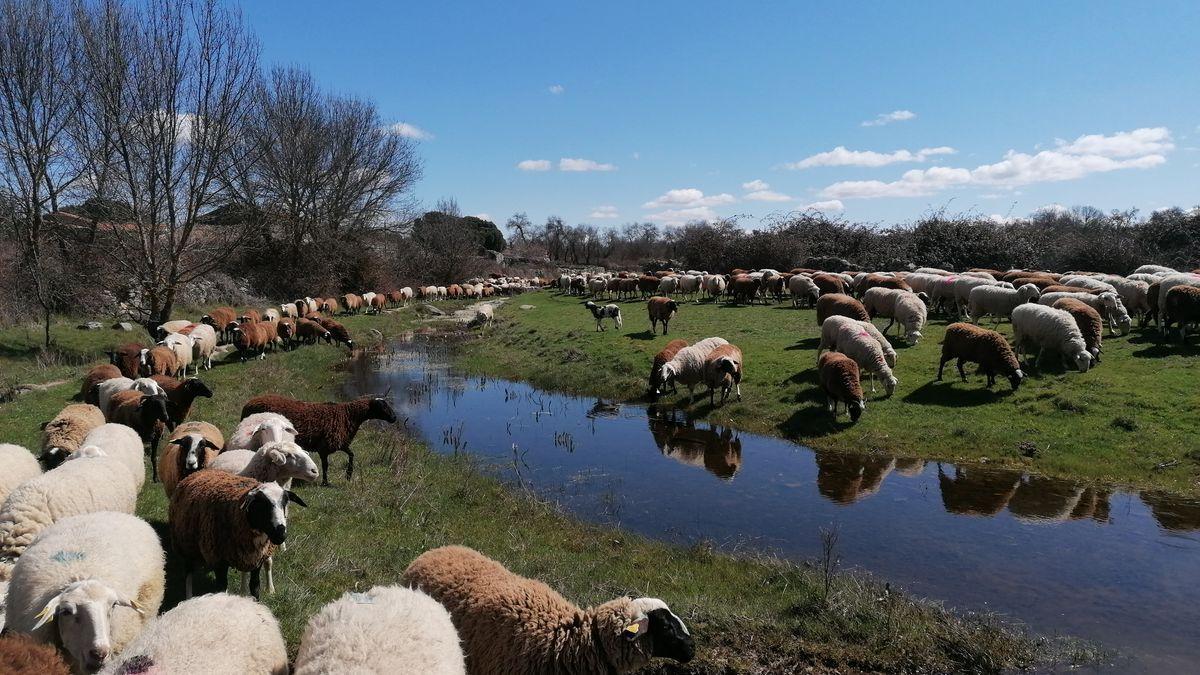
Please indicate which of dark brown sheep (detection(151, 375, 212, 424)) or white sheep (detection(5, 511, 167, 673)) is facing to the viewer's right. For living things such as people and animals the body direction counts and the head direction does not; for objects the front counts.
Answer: the dark brown sheep

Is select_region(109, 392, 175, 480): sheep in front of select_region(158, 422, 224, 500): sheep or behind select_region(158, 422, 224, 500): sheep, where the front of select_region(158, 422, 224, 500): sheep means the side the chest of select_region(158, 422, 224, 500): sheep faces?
behind

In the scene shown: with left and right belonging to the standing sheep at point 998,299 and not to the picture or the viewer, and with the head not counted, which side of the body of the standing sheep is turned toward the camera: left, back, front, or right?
right

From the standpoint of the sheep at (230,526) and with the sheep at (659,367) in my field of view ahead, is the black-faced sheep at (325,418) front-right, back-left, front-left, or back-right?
front-left

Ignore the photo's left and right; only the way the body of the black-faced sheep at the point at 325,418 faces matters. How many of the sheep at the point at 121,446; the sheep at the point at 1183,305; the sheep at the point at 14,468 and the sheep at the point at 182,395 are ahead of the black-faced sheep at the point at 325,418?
1

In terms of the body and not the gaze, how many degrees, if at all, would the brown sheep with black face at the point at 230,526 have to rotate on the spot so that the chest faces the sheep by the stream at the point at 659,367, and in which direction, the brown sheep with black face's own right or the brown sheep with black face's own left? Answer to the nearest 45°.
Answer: approximately 90° to the brown sheep with black face's own left

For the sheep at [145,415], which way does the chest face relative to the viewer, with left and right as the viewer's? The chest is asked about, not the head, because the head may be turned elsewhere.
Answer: facing the viewer and to the right of the viewer

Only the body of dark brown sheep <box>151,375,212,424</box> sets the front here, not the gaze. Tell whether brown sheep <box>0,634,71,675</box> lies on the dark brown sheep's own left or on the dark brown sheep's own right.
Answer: on the dark brown sheep's own right

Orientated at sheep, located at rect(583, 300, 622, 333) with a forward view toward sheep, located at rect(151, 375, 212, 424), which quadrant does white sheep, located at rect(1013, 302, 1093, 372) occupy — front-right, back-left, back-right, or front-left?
front-left

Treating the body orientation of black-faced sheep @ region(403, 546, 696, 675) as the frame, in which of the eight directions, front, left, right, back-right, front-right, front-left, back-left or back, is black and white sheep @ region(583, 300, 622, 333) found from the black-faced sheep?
left

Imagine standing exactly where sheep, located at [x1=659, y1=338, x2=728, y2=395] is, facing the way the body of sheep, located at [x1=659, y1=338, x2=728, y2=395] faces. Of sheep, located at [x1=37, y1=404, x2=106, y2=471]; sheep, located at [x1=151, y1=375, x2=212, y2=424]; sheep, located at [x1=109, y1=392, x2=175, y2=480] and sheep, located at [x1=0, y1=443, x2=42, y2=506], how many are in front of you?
4

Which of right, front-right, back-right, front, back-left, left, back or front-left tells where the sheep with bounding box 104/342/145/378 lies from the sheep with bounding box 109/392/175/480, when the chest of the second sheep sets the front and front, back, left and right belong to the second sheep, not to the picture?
back-left

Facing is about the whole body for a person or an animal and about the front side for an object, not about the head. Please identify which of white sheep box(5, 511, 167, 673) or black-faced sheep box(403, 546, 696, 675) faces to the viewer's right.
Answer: the black-faced sheep

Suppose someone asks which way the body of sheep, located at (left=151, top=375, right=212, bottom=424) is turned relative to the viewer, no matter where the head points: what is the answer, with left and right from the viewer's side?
facing to the right of the viewer

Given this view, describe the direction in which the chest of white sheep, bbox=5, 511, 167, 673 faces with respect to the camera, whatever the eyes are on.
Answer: toward the camera

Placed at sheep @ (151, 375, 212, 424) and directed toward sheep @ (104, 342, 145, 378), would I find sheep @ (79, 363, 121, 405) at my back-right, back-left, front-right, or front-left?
front-left
